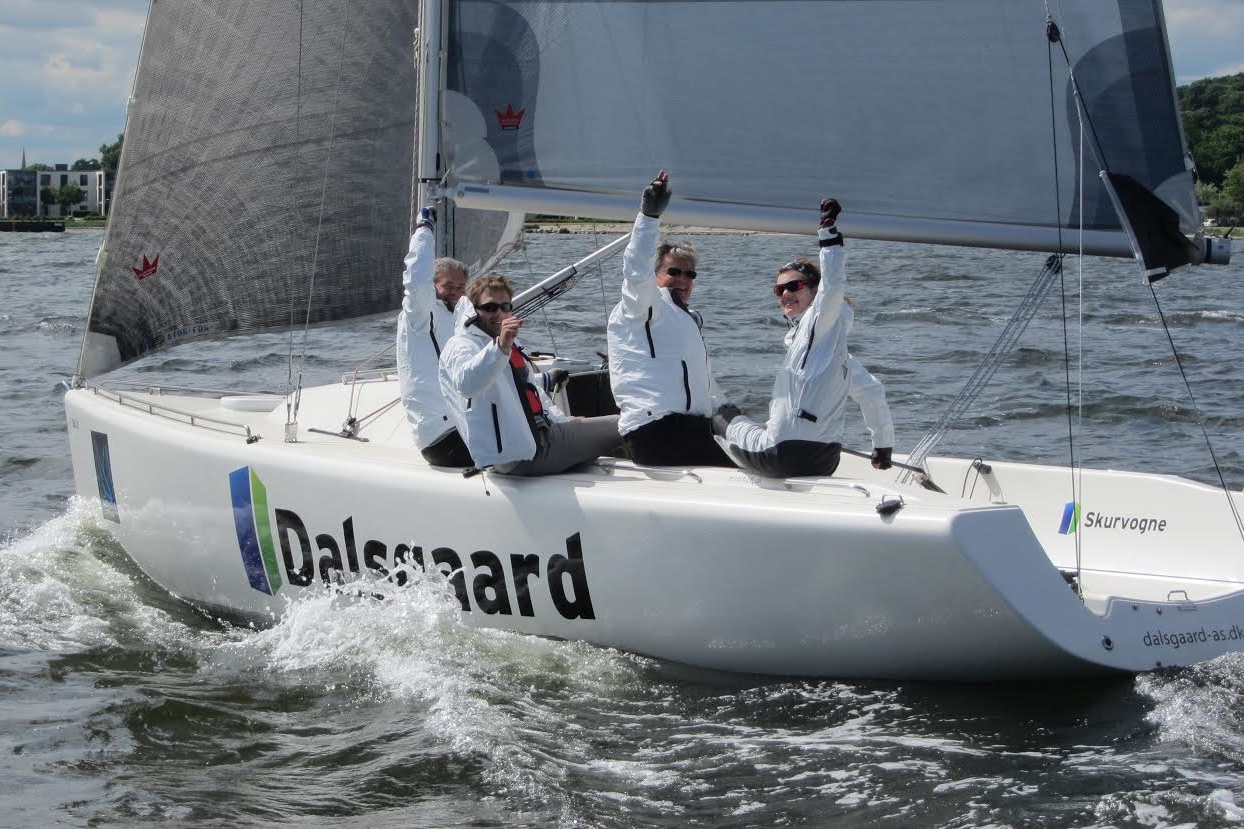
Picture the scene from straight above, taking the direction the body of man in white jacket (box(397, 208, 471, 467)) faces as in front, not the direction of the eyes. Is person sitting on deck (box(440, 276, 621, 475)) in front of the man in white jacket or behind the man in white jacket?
in front

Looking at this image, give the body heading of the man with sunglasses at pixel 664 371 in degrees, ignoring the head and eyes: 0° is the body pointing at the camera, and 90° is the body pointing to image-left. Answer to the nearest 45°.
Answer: approximately 315°

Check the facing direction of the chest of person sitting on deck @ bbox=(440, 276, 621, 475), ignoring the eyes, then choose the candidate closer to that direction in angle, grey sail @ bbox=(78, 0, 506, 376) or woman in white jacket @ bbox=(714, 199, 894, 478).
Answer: the woman in white jacket

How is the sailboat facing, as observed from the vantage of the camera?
facing away from the viewer and to the left of the viewer

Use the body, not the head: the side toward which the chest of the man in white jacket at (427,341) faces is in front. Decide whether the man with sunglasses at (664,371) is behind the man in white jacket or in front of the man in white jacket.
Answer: in front
